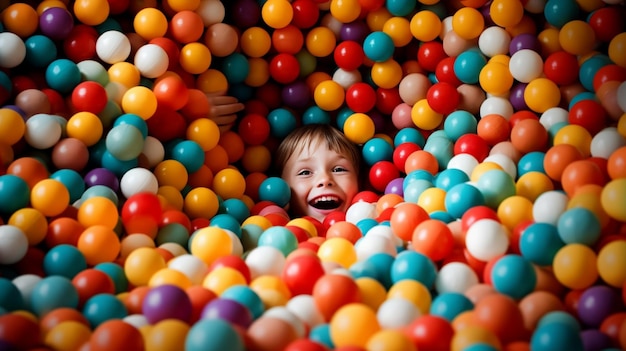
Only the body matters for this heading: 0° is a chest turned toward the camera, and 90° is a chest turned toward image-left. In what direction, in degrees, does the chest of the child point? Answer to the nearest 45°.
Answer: approximately 0°

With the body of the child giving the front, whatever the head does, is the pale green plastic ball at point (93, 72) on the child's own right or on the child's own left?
on the child's own right

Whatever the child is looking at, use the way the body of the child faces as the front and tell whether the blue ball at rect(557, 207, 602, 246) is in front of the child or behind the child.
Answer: in front

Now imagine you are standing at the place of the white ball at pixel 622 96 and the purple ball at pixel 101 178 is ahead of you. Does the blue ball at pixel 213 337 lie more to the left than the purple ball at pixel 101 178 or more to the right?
left

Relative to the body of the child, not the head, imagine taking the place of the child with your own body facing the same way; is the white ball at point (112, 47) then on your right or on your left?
on your right

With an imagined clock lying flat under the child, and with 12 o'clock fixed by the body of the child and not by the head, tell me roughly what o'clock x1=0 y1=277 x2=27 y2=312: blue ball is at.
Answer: The blue ball is roughly at 1 o'clock from the child.

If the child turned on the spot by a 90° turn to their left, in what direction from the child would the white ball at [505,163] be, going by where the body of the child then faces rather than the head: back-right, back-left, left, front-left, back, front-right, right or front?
front-right

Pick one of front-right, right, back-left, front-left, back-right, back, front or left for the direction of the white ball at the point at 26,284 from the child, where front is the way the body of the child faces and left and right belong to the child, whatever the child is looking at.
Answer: front-right

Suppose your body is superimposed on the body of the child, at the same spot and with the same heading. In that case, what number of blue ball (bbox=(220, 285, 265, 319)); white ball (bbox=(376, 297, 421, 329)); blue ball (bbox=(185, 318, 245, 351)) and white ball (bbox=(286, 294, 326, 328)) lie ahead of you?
4

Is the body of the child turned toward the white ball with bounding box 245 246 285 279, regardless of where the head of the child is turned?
yes

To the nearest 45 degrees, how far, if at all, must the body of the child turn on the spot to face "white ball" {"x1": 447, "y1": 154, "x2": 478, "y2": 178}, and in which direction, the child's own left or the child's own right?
approximately 45° to the child's own left

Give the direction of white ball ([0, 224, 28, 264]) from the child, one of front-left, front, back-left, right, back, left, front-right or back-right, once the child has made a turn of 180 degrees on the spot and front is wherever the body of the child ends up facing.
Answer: back-left

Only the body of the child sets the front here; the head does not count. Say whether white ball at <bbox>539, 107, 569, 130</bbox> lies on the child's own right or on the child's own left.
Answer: on the child's own left

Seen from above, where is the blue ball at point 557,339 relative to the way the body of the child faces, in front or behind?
in front

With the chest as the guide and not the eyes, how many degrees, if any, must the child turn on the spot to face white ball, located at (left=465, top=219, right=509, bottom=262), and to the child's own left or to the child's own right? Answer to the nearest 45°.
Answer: approximately 45° to the child's own left
